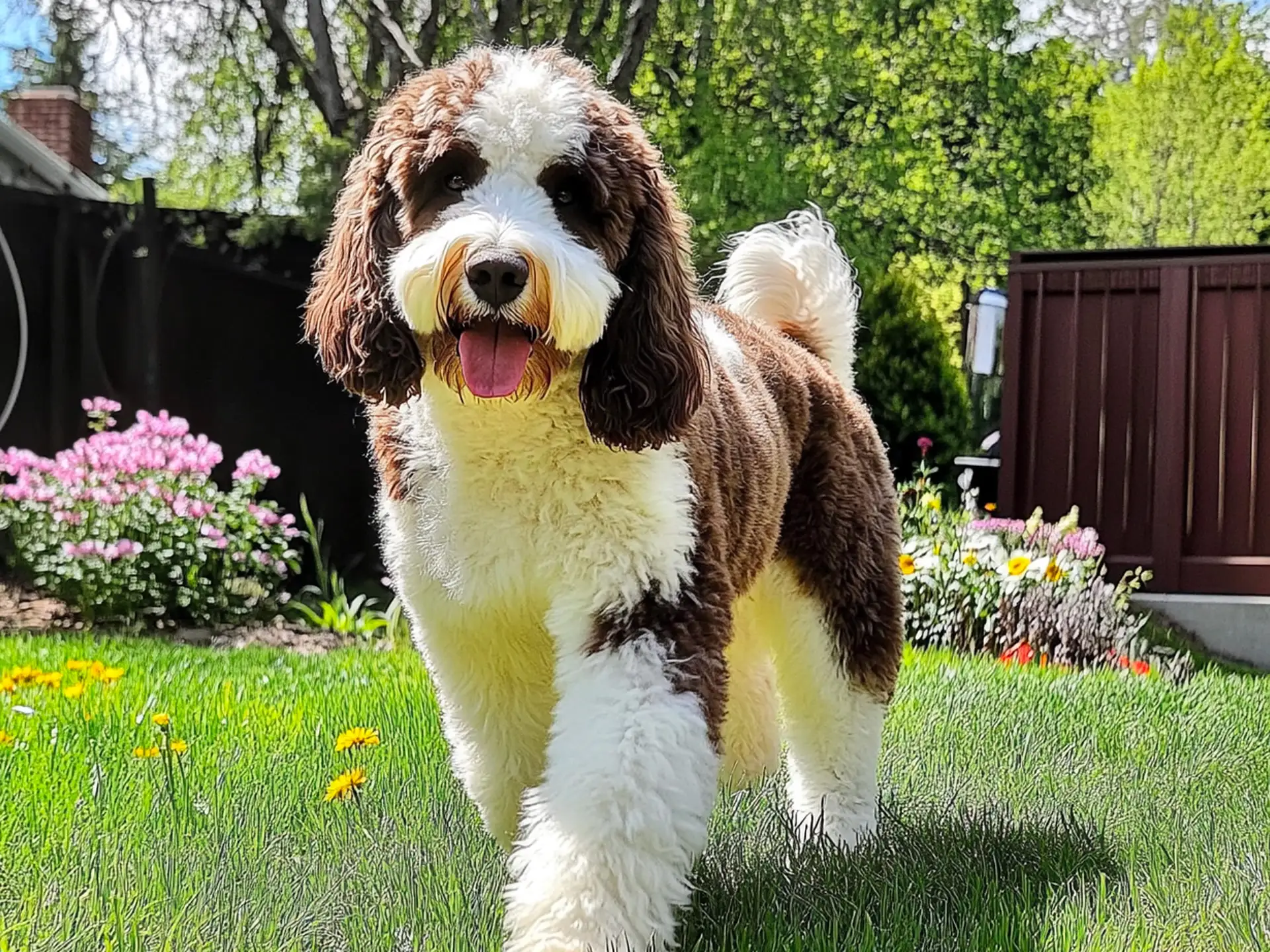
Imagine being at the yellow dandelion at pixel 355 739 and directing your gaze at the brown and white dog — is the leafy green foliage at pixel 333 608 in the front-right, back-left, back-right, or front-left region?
back-left

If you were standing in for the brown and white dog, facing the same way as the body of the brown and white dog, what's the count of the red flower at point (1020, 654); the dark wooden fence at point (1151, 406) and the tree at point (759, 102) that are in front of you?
0

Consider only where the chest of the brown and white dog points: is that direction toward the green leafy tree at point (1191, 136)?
no

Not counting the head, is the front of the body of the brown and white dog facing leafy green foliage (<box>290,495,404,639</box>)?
no

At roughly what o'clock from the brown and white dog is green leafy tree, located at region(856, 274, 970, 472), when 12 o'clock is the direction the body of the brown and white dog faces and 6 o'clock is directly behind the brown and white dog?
The green leafy tree is roughly at 5 o'clock from the brown and white dog.

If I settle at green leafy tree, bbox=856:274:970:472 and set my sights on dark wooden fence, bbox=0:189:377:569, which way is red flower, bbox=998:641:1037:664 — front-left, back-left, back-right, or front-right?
front-left

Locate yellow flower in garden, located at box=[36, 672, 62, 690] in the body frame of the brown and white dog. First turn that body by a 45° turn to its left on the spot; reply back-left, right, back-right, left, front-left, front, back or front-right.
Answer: back-right

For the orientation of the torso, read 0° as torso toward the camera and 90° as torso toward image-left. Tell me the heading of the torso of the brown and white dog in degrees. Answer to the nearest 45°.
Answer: approximately 45°

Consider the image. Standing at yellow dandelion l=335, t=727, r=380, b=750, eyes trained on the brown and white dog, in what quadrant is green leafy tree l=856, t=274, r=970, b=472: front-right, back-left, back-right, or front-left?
back-left

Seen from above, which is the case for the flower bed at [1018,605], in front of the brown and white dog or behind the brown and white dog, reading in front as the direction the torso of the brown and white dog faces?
behind
